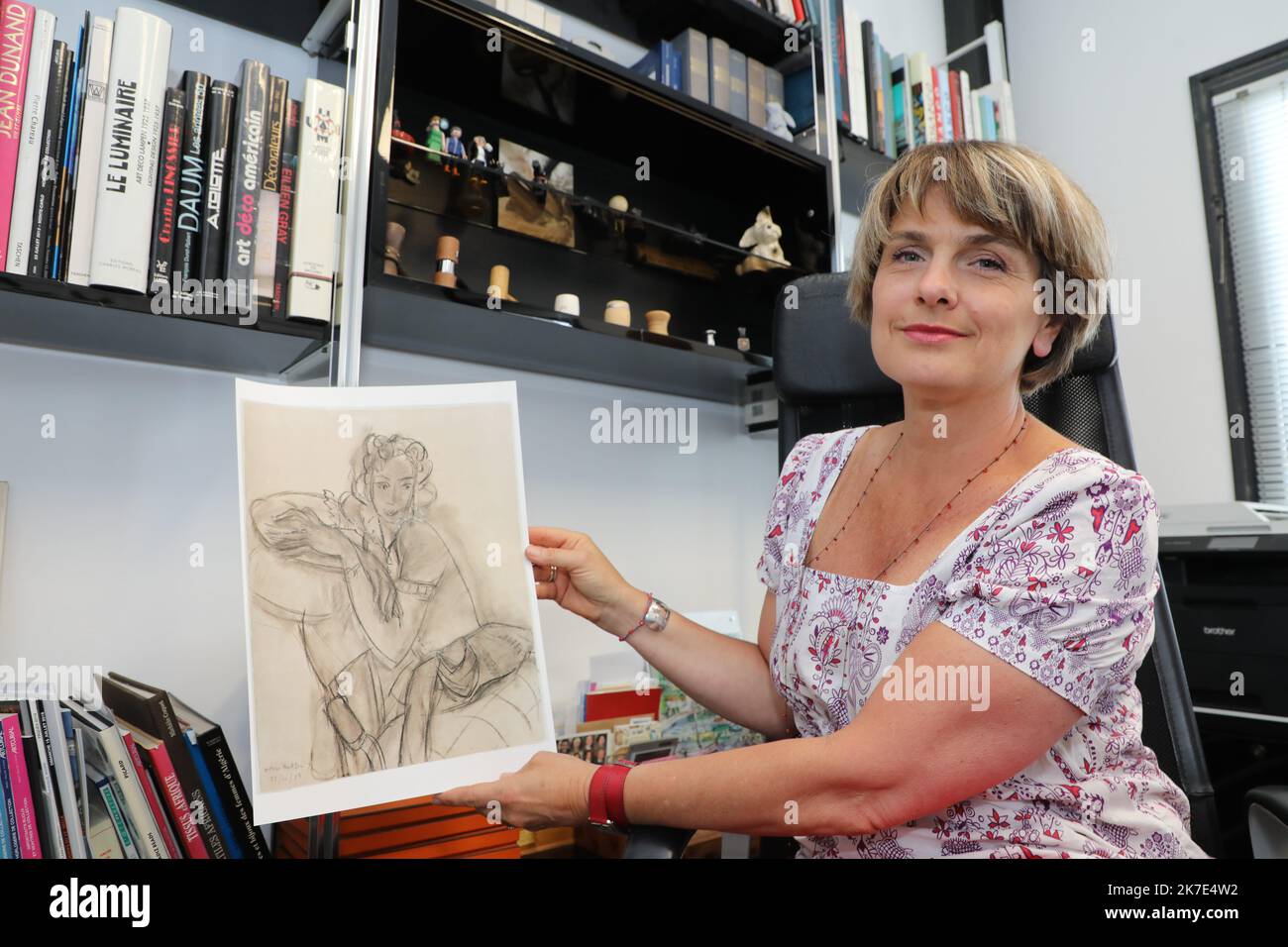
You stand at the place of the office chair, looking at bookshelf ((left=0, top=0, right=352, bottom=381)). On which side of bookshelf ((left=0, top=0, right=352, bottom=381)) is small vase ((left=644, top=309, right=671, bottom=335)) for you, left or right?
right

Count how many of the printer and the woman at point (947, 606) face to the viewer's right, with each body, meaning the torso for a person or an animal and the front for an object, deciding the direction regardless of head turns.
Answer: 0

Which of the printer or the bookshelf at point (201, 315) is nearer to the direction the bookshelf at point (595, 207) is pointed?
the printer

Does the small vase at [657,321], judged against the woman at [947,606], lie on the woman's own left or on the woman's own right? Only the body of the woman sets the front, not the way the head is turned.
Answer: on the woman's own right

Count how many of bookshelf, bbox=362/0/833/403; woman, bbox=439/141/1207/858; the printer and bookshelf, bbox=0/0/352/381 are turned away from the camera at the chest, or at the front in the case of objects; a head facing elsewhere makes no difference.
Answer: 0

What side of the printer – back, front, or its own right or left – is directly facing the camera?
front

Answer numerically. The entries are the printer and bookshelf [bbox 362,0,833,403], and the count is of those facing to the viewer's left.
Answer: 0

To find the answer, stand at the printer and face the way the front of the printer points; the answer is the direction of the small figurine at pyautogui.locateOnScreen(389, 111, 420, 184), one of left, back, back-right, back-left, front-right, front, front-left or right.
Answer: front-right

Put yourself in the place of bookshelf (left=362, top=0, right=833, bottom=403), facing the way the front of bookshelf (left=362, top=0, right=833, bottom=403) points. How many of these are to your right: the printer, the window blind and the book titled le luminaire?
1

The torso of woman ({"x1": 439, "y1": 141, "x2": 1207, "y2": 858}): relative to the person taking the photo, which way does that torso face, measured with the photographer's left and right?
facing the viewer and to the left of the viewer

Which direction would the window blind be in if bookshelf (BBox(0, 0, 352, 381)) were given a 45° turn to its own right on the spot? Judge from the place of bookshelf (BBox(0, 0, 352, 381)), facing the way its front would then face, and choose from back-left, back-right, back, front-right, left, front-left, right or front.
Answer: left

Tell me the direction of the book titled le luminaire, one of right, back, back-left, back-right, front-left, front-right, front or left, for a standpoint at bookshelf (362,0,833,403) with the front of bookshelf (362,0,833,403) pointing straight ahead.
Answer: right

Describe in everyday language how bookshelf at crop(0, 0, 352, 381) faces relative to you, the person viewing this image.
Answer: facing the viewer and to the right of the viewer

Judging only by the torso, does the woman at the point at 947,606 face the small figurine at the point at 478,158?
no

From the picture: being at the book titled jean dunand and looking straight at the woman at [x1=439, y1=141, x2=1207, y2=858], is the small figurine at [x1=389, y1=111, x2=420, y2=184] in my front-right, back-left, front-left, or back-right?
front-left
